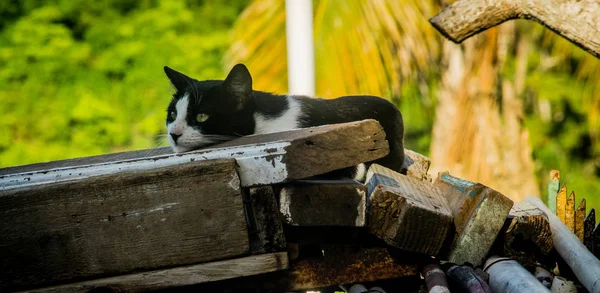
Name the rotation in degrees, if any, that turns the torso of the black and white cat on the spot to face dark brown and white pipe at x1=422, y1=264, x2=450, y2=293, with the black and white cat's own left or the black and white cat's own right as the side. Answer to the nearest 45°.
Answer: approximately 135° to the black and white cat's own left

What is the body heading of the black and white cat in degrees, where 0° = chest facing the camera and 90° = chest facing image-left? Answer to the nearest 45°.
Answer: approximately 90°

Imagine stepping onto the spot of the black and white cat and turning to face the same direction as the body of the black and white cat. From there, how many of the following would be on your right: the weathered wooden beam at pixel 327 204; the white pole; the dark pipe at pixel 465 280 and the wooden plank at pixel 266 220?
1

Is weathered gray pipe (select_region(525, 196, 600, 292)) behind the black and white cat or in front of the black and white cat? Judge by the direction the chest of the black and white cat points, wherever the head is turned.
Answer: behind

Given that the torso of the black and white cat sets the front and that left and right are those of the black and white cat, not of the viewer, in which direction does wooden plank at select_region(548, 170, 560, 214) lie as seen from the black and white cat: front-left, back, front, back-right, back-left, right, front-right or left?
back

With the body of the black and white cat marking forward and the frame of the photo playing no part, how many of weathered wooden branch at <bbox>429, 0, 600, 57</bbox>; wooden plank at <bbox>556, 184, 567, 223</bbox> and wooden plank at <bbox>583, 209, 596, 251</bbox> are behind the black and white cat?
3

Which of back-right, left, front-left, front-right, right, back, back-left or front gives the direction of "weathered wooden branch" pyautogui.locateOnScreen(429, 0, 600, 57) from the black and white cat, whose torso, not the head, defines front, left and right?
back
